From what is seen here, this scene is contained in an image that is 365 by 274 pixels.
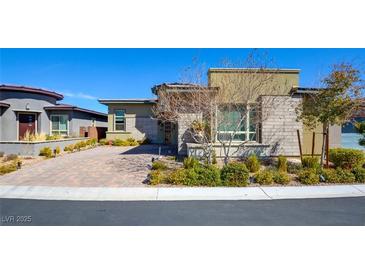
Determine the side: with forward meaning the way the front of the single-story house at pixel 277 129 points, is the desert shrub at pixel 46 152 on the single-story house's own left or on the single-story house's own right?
on the single-story house's own right

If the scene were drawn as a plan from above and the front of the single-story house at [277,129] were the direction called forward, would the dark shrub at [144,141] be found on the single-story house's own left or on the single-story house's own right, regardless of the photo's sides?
on the single-story house's own right

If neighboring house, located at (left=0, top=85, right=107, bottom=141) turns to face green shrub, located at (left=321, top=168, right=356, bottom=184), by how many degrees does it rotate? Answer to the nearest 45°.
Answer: approximately 45° to its left

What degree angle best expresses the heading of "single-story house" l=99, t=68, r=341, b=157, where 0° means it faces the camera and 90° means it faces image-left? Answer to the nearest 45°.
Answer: approximately 0°

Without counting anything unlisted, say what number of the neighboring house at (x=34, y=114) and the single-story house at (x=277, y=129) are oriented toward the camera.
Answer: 2

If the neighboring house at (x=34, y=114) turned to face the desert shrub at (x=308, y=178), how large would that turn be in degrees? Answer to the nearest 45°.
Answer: approximately 45° to its left

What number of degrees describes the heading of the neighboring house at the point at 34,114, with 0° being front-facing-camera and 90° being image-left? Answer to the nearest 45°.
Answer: approximately 0°

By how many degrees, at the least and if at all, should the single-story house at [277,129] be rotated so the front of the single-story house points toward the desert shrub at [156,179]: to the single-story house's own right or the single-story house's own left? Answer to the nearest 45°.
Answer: approximately 45° to the single-story house's own right
